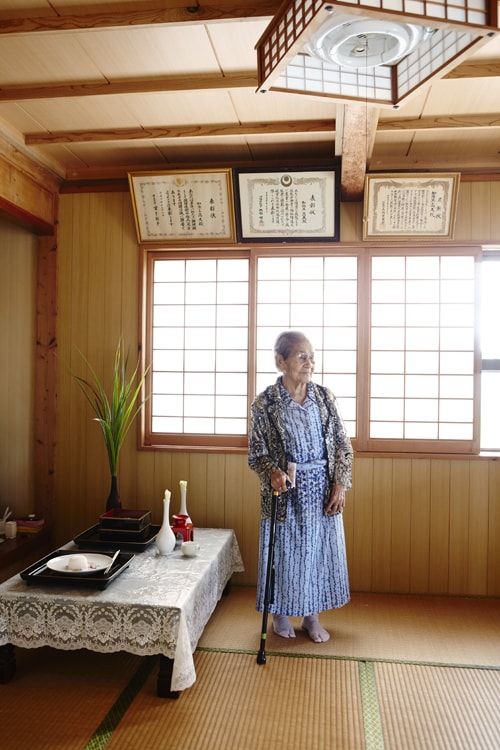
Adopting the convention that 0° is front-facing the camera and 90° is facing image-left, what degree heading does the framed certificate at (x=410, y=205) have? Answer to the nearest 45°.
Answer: approximately 0°

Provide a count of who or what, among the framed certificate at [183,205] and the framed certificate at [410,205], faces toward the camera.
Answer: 2

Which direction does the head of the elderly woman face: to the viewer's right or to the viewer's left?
to the viewer's right

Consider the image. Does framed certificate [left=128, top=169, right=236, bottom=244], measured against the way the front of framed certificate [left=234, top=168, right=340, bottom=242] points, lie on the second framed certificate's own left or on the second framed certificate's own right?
on the second framed certificate's own right

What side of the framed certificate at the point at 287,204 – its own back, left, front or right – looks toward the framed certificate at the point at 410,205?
left

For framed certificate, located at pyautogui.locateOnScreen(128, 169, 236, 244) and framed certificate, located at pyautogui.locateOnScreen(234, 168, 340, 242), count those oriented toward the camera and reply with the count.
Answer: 2
